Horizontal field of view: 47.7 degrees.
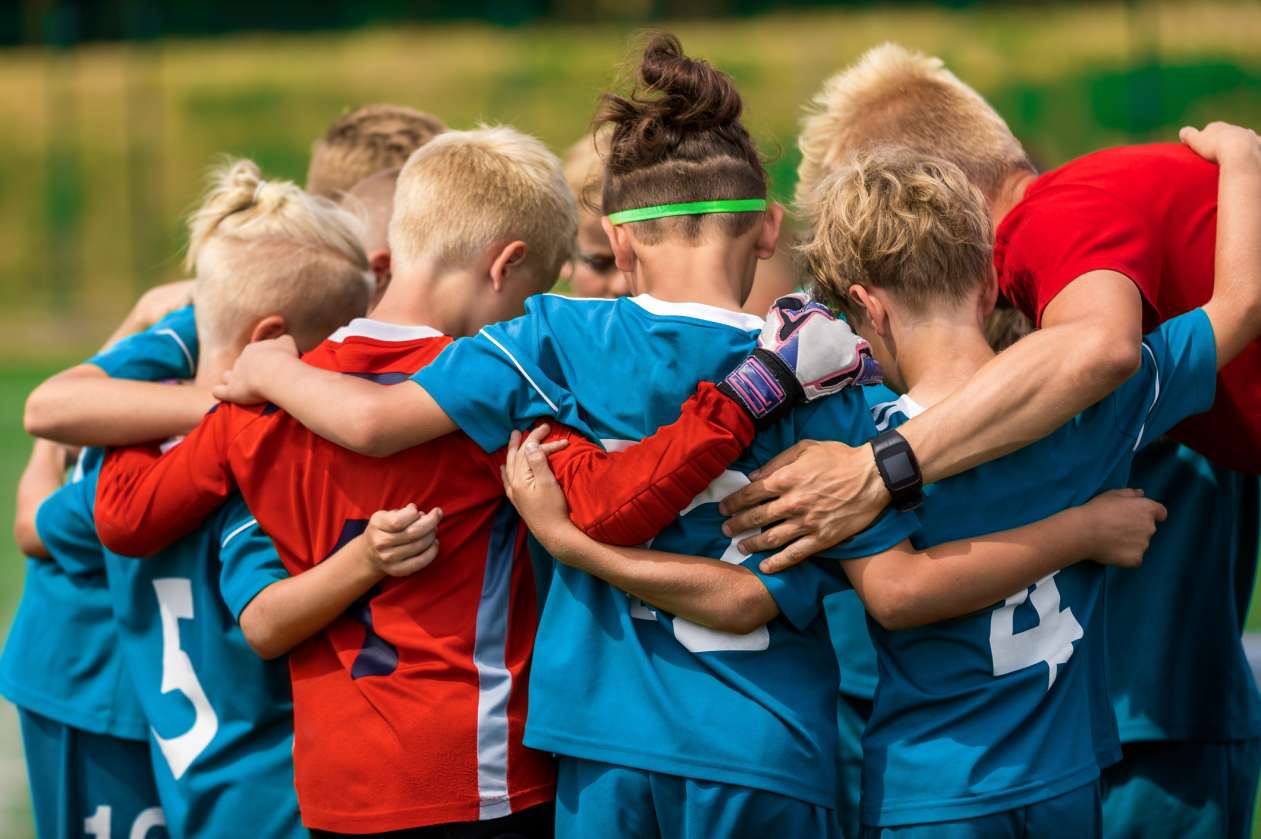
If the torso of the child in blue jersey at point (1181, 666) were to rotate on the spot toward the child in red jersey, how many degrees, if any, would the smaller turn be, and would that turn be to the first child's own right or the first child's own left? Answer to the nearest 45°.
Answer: approximately 45° to the first child's own left

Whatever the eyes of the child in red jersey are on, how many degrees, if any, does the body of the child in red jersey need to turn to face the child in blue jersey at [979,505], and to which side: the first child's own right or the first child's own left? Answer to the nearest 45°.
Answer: approximately 45° to the first child's own right

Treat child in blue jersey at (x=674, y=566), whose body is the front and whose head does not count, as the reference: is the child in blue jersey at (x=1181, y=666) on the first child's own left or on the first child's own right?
on the first child's own right

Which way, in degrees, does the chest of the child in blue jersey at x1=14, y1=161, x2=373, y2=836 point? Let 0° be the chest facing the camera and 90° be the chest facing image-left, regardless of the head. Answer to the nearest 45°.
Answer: approximately 225°

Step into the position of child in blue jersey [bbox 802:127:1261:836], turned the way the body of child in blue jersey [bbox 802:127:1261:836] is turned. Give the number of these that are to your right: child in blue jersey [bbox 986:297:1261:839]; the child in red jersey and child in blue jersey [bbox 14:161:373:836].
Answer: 1

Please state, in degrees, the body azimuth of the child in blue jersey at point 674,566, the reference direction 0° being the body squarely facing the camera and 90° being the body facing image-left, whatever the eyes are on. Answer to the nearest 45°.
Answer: approximately 180°

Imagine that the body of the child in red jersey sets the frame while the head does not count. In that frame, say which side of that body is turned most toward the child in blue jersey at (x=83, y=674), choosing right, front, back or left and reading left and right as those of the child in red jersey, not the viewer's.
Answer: left

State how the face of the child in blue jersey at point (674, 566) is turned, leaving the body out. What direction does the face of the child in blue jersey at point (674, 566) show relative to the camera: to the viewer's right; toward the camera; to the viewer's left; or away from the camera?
away from the camera

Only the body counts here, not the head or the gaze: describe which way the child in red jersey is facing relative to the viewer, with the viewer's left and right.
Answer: facing away from the viewer and to the right of the viewer

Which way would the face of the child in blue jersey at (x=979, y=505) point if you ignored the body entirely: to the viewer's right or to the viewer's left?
to the viewer's left
